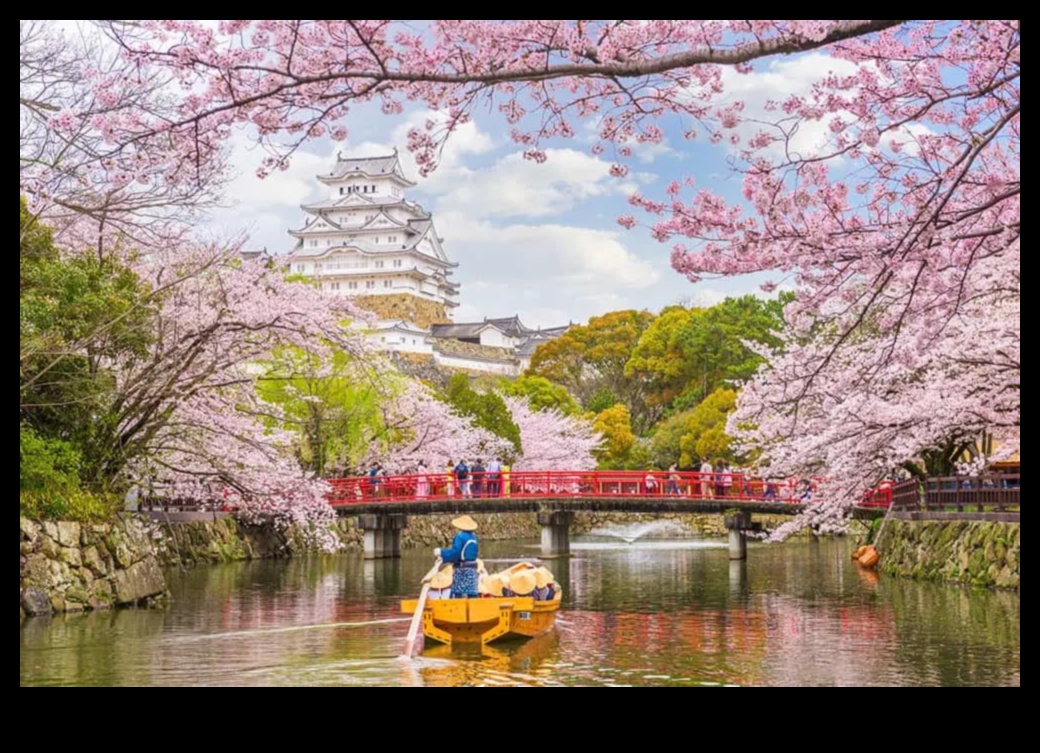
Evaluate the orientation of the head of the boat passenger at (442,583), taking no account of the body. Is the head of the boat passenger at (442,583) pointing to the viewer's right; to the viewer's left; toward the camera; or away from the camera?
away from the camera

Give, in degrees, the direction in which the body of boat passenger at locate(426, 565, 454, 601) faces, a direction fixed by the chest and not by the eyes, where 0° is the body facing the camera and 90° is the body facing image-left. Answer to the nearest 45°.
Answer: approximately 180°

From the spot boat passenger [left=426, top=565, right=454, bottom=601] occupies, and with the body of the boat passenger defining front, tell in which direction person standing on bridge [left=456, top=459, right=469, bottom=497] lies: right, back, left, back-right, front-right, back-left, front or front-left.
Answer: front

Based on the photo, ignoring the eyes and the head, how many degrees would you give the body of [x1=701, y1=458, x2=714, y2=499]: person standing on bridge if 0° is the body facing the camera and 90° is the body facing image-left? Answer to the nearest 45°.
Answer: approximately 0°

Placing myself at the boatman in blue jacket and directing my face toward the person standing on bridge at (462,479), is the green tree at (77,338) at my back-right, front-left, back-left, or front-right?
front-left

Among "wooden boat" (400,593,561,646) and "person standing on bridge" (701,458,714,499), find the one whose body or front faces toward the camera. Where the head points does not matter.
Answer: the person standing on bridge

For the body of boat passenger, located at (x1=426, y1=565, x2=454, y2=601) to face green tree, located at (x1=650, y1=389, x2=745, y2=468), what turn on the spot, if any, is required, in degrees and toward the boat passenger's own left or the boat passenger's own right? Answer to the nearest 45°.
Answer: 0° — they already face it

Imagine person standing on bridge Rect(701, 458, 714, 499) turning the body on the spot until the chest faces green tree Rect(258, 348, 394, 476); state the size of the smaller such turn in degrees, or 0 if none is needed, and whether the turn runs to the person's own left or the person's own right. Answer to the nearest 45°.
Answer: approximately 90° to the person's own right

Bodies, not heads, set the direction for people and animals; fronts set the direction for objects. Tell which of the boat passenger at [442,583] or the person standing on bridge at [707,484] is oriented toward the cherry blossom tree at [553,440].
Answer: the boat passenger

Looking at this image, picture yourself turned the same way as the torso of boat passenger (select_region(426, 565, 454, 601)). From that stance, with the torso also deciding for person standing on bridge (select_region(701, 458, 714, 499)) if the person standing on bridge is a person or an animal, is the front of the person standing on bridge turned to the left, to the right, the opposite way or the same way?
the opposite way

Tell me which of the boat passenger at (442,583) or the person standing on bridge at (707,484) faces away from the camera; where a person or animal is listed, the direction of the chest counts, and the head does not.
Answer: the boat passenger

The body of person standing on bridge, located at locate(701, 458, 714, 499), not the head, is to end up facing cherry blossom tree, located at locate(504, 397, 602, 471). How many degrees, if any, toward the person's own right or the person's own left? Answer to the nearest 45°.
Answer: approximately 90° to the person's own right

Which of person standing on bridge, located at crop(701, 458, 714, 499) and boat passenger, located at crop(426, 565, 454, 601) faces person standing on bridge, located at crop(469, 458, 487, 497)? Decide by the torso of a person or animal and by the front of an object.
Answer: the boat passenger

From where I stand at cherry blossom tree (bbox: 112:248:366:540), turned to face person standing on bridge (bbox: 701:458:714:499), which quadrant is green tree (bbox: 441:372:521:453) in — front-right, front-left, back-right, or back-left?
front-left

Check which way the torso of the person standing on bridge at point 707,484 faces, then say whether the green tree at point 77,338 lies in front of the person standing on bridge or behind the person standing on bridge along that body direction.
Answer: in front
